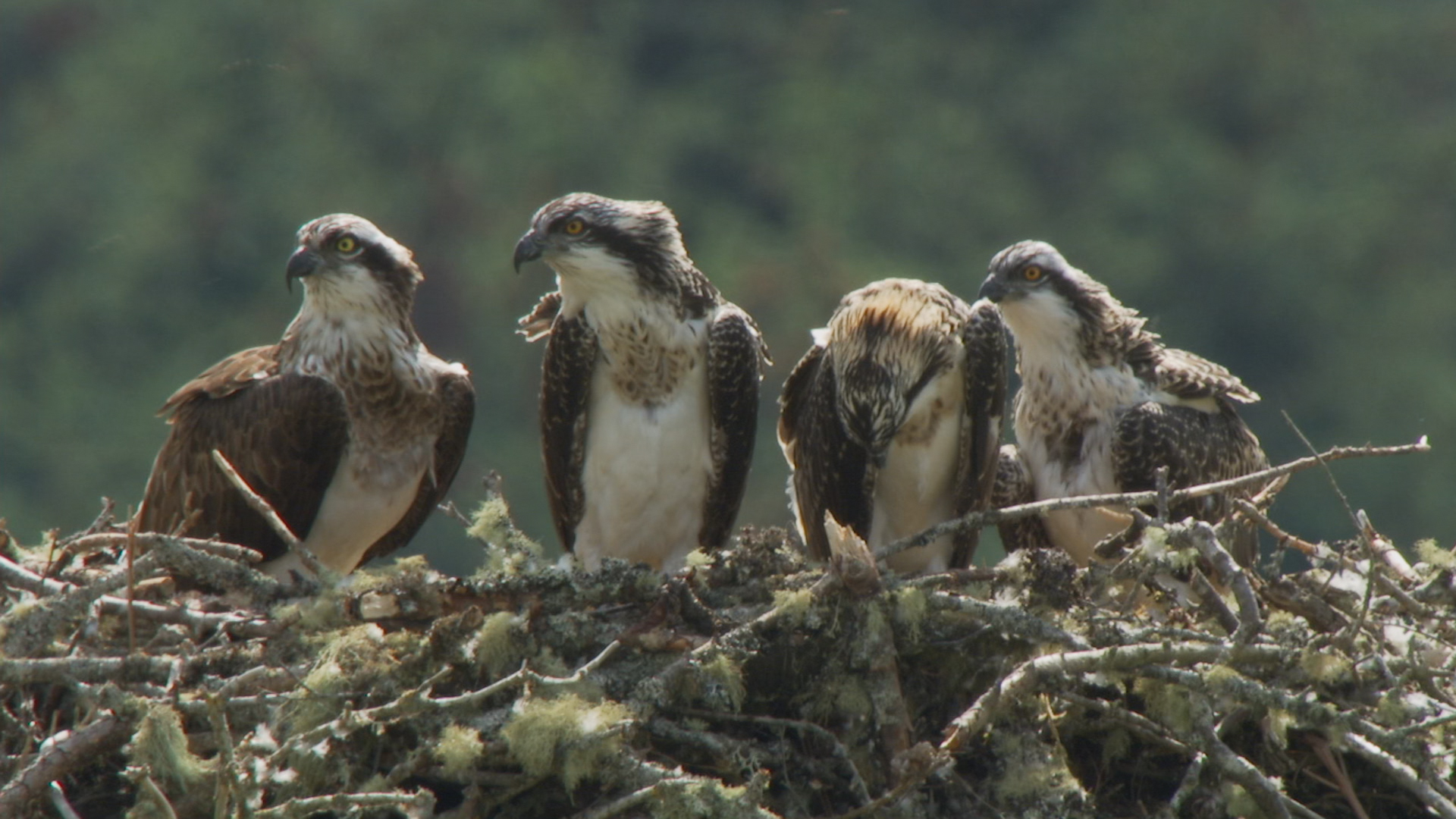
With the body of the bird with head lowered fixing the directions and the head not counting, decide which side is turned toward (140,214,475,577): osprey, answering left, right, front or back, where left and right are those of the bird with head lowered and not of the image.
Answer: right

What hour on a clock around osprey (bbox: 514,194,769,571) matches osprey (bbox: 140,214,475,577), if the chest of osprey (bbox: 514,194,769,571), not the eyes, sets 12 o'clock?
osprey (bbox: 140,214,475,577) is roughly at 3 o'clock from osprey (bbox: 514,194,769,571).

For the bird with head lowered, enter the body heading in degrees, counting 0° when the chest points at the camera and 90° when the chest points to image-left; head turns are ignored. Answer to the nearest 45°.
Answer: approximately 0°

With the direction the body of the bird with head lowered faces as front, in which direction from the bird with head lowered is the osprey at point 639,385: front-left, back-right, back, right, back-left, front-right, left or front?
right

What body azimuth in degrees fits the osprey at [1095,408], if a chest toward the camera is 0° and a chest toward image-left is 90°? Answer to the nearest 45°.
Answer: approximately 45°

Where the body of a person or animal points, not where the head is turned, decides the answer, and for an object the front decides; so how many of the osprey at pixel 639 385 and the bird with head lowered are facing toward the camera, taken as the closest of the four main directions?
2

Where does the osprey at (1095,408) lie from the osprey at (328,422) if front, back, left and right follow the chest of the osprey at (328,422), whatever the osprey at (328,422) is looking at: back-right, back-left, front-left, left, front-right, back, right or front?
front-left
